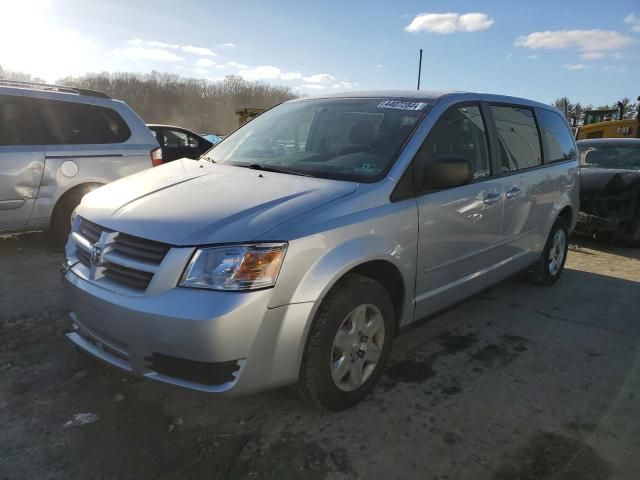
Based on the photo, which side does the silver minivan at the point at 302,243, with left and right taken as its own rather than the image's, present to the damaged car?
back

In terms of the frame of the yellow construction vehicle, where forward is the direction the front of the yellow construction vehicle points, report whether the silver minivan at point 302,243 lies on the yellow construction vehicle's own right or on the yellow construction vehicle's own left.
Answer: on the yellow construction vehicle's own left

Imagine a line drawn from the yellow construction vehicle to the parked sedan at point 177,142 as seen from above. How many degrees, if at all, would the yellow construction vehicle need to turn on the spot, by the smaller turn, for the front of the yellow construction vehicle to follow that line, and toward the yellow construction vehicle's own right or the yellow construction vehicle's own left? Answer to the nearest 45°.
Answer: approximately 45° to the yellow construction vehicle's own left

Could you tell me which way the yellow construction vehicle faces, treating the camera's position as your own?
facing to the left of the viewer

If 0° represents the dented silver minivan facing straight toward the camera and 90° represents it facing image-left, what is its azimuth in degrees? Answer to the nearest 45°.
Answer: approximately 90°

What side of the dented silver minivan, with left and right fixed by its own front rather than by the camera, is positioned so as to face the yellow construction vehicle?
back

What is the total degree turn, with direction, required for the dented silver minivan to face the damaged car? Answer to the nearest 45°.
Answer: approximately 180°

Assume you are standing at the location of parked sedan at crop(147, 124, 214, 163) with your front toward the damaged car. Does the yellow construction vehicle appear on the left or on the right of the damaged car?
left

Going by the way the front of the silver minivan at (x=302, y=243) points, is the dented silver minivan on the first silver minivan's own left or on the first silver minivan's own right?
on the first silver minivan's own right
